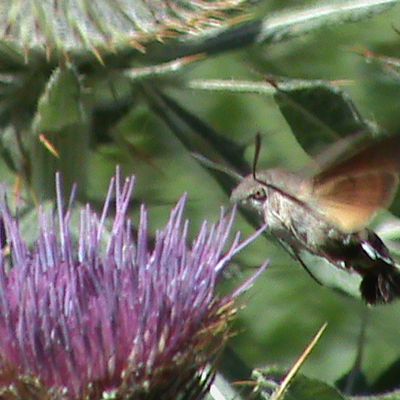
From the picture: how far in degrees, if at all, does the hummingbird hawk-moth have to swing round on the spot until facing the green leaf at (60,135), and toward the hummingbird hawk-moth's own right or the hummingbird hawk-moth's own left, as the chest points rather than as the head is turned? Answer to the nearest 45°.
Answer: approximately 45° to the hummingbird hawk-moth's own right

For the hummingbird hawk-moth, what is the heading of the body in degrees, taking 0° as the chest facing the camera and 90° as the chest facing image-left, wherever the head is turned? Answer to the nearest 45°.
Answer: approximately 90°

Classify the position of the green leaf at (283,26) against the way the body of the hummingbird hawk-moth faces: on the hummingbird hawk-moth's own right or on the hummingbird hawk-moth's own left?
on the hummingbird hawk-moth's own right

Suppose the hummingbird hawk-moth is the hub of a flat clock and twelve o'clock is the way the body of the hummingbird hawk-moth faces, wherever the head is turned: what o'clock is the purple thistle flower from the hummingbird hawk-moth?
The purple thistle flower is roughly at 11 o'clock from the hummingbird hawk-moth.
